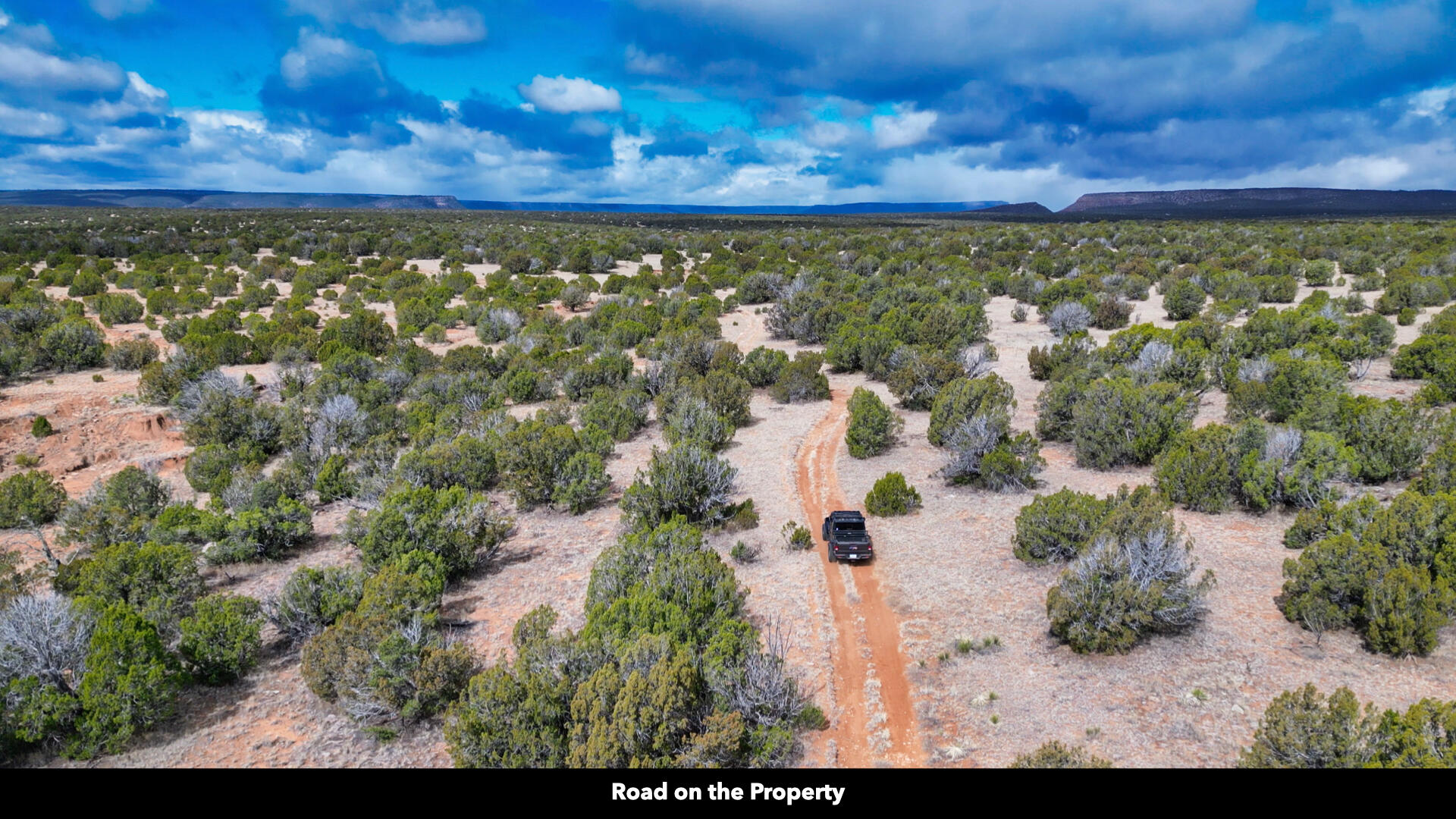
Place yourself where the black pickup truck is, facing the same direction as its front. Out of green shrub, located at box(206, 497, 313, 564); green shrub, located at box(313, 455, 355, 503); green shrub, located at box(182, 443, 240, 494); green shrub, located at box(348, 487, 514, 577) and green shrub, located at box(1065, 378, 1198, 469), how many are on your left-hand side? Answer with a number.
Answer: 4

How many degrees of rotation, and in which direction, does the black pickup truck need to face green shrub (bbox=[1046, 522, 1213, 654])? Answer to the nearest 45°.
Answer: approximately 135° to its right

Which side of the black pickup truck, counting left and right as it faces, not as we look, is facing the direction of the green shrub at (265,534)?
left

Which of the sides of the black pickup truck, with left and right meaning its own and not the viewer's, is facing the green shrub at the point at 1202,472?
right

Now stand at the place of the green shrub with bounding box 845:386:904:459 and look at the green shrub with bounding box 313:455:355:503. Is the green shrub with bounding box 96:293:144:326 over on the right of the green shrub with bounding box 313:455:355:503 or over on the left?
right

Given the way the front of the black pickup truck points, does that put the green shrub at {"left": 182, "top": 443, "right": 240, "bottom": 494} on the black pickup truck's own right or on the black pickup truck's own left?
on the black pickup truck's own left

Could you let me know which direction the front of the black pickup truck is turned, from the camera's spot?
facing away from the viewer

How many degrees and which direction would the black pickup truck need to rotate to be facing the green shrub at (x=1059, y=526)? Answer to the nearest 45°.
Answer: approximately 90° to its right
